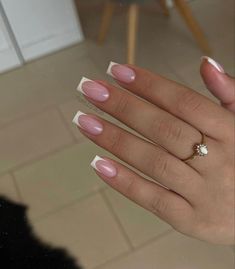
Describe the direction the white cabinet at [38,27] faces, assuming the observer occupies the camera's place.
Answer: facing the viewer
